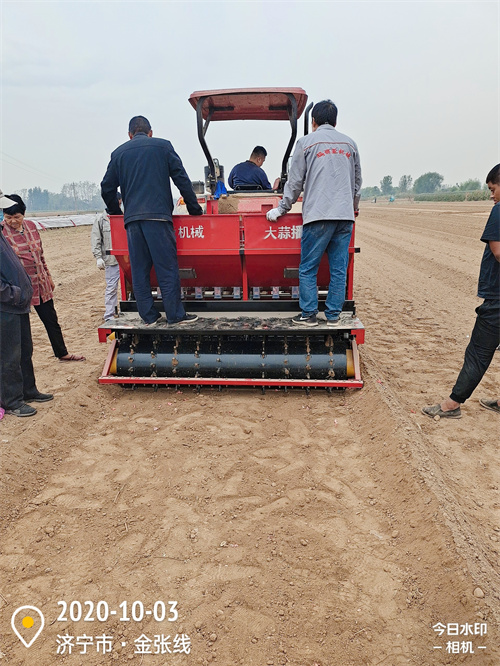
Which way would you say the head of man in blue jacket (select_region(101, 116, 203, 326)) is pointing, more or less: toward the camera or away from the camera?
away from the camera

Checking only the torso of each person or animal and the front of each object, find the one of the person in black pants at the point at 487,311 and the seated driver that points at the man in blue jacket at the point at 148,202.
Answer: the person in black pants

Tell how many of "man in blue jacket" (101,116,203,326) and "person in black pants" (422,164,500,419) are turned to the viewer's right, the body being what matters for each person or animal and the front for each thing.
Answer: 0

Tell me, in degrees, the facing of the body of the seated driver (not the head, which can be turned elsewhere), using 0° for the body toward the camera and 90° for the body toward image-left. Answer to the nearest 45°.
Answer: approximately 225°

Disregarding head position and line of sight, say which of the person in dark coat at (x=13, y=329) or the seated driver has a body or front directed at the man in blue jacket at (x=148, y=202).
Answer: the person in dark coat

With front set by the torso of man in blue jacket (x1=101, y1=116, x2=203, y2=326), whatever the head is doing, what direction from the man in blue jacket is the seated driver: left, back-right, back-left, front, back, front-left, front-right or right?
front-right

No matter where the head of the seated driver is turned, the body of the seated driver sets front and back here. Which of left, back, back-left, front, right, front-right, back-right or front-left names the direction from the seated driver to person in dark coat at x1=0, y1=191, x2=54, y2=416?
back

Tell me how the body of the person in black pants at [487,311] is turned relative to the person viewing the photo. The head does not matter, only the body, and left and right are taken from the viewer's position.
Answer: facing to the left of the viewer

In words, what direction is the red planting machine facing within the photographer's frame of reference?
facing away from the viewer

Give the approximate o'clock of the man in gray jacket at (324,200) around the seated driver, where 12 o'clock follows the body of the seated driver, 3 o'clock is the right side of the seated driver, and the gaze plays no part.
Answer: The man in gray jacket is roughly at 4 o'clock from the seated driver.

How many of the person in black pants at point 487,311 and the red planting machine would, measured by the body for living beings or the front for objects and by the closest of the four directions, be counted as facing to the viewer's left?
1

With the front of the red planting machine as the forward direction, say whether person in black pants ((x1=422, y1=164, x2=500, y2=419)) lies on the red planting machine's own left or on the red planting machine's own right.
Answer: on the red planting machine's own right

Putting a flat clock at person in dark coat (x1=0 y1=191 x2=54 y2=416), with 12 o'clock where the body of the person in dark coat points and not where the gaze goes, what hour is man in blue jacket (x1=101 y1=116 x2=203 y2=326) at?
The man in blue jacket is roughly at 12 o'clock from the person in dark coat.

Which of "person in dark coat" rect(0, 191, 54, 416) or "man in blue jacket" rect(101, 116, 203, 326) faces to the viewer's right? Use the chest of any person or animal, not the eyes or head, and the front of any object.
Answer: the person in dark coat

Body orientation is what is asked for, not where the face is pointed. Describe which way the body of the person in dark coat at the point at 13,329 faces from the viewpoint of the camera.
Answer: to the viewer's right

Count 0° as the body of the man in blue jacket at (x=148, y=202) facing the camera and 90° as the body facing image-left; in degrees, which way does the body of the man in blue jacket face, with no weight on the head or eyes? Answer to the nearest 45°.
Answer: approximately 180°

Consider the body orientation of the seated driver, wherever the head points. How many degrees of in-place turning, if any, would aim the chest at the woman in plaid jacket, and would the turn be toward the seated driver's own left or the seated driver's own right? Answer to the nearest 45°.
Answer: approximately 180°
